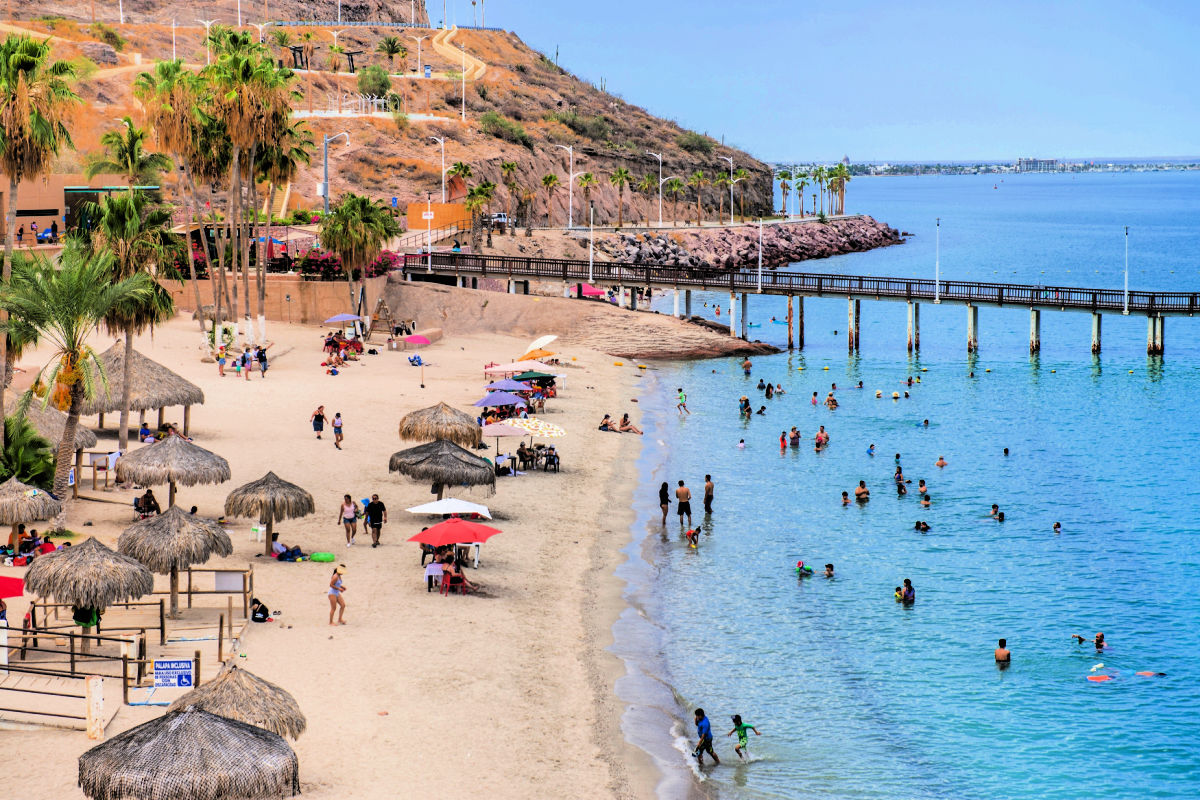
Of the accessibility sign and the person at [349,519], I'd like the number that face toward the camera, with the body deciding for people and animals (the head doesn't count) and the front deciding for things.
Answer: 2

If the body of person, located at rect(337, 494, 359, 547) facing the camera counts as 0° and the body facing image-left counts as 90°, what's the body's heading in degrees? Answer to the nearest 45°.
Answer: approximately 0°

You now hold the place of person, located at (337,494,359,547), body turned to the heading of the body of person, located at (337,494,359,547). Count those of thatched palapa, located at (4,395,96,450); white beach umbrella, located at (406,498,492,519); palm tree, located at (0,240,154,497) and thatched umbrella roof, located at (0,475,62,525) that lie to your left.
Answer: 1

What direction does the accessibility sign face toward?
toward the camera

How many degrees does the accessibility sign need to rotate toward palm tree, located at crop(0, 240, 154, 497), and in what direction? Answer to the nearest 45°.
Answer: approximately 180°

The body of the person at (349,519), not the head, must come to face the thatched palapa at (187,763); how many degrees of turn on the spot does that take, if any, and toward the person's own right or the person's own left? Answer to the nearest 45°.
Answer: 0° — they already face it

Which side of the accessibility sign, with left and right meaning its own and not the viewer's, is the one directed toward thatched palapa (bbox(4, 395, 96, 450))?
back

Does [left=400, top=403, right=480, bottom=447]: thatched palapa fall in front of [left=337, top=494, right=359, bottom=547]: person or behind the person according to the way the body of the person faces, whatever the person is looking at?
behind

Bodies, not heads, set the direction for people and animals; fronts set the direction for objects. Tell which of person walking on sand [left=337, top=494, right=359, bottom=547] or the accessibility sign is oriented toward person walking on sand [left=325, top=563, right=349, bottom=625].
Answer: person walking on sand [left=337, top=494, right=359, bottom=547]

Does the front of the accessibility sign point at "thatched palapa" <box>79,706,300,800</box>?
yes

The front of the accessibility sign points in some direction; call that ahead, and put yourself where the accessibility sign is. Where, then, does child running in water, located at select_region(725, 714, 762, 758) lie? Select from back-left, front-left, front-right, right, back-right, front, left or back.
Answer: left

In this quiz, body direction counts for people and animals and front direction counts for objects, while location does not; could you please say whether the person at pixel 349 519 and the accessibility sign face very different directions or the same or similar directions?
same or similar directions

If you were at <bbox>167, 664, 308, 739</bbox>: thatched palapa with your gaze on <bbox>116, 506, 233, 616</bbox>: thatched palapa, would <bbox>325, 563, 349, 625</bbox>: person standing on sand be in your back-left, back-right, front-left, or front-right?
front-right
